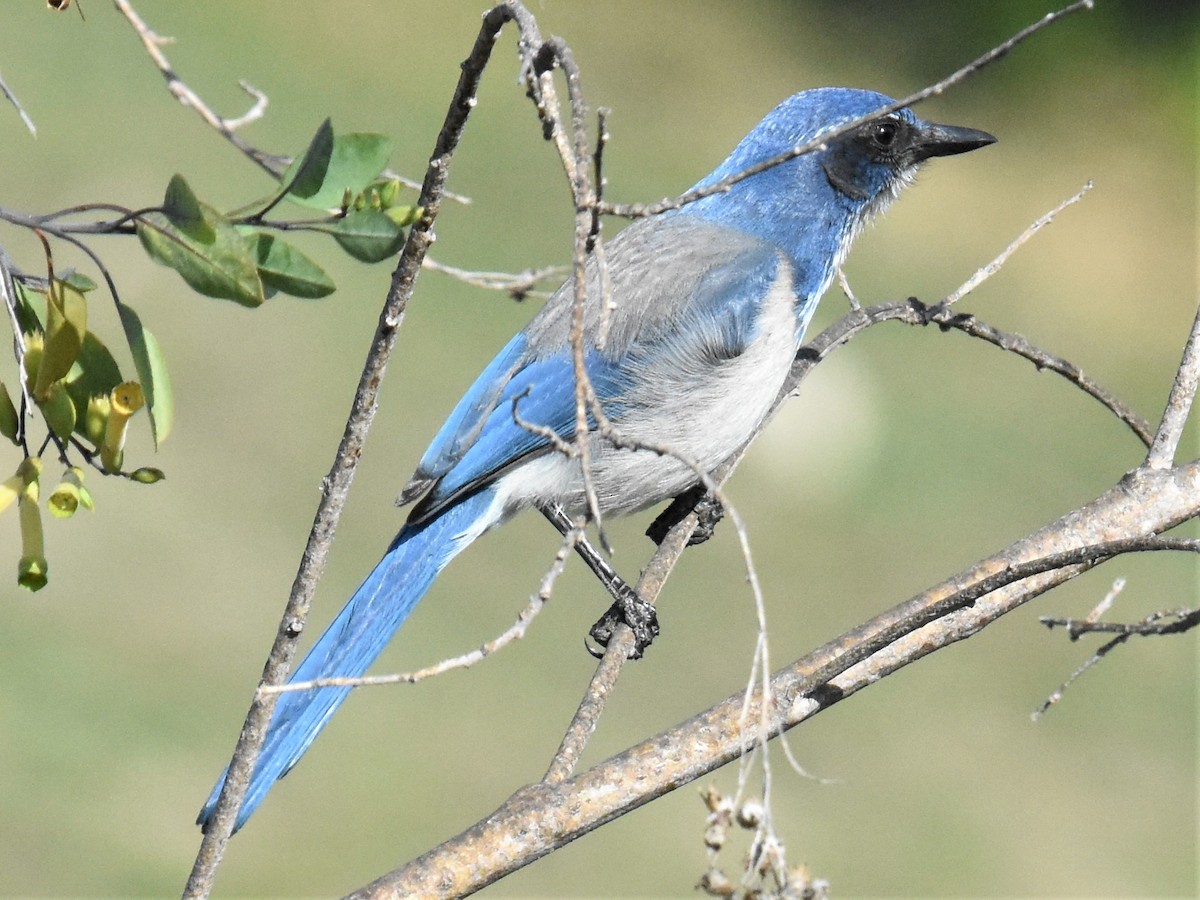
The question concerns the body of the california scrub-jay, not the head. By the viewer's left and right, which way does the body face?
facing to the right of the viewer

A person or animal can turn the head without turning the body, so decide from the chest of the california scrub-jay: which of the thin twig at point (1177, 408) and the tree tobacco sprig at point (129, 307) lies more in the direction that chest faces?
the thin twig

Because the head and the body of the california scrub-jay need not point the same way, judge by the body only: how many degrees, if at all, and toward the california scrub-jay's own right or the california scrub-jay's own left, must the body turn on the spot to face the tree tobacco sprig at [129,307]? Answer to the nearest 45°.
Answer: approximately 135° to the california scrub-jay's own right

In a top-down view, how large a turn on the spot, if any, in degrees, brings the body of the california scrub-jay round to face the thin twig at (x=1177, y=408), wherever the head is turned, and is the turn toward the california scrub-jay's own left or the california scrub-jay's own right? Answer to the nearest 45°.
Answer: approximately 45° to the california scrub-jay's own right

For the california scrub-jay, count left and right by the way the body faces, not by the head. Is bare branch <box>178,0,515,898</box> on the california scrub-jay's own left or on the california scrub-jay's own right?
on the california scrub-jay's own right

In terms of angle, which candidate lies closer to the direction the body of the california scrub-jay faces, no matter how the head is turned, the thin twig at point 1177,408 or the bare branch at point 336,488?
the thin twig
